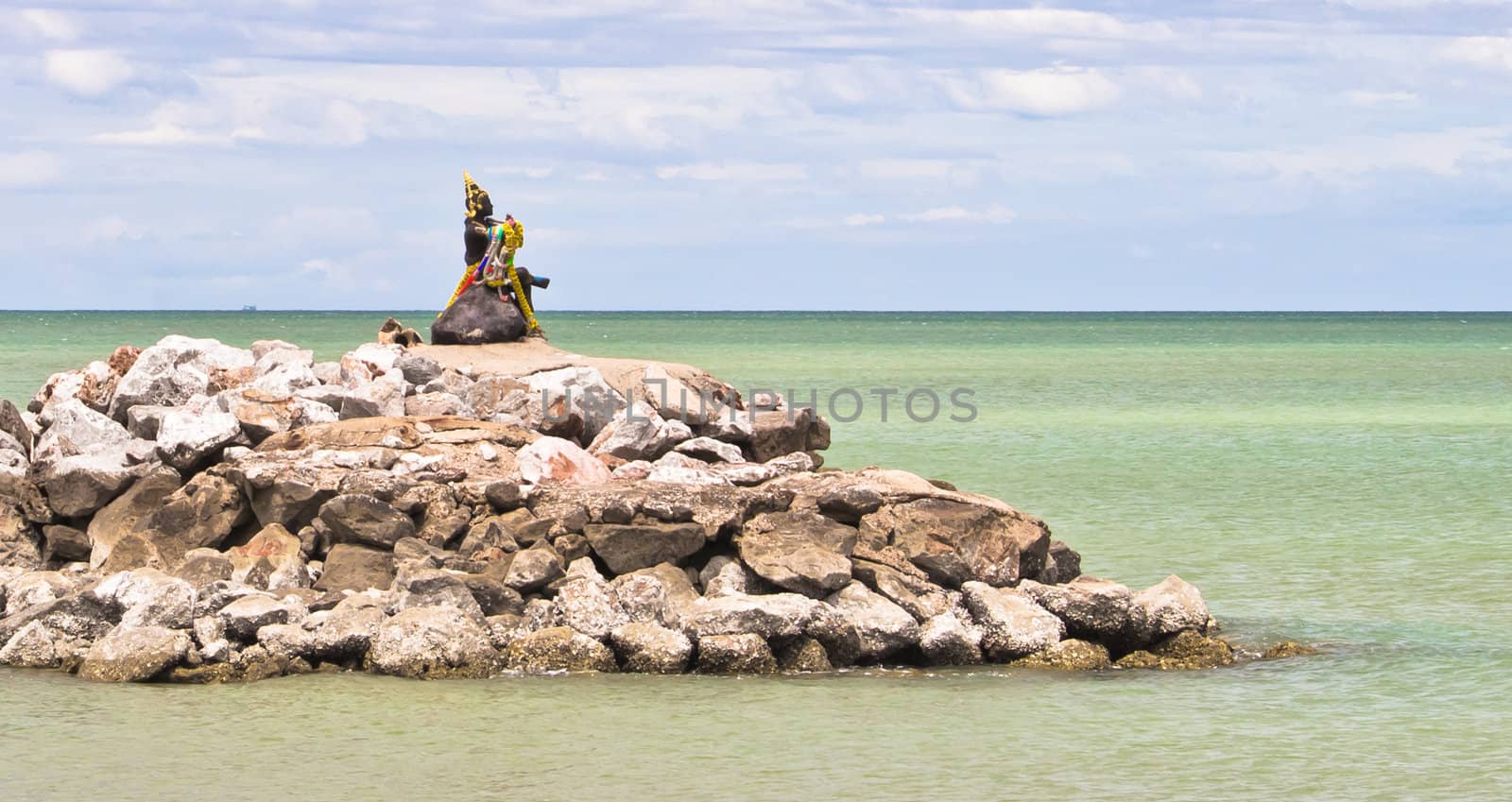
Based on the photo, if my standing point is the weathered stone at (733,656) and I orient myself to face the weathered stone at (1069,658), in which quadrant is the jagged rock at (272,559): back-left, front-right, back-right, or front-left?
back-left

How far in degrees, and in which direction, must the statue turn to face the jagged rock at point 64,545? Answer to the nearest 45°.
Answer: approximately 135° to its right

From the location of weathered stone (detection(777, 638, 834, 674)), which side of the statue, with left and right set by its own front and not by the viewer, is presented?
right

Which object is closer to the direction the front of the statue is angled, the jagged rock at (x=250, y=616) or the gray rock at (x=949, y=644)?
the gray rock

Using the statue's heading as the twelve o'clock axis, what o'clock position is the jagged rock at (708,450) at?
The jagged rock is roughly at 2 o'clock from the statue.

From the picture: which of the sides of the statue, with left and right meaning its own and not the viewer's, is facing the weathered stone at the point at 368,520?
right

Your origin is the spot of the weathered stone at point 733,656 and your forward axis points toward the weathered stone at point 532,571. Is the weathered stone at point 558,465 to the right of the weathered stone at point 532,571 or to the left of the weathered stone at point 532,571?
right

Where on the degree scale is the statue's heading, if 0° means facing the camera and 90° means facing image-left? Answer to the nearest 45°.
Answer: approximately 270°

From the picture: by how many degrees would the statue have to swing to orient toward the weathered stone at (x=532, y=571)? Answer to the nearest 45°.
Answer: approximately 90° to its right

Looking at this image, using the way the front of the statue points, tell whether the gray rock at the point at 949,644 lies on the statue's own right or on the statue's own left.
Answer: on the statue's own right

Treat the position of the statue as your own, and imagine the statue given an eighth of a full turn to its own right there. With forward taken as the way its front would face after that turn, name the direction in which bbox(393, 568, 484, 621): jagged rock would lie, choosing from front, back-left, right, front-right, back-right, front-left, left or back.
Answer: front-right

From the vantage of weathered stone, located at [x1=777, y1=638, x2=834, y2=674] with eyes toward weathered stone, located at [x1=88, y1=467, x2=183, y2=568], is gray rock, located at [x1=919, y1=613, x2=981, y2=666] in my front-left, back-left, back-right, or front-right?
back-right

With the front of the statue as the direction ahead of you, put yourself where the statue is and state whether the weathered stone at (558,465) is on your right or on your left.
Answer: on your right

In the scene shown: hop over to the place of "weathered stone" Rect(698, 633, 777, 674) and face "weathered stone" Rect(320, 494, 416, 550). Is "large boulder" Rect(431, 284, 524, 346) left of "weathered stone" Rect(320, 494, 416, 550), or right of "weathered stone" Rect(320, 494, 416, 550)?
right
